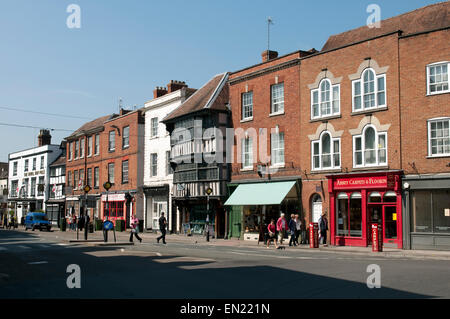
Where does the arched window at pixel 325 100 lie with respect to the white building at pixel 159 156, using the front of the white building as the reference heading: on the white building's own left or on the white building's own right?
on the white building's own left

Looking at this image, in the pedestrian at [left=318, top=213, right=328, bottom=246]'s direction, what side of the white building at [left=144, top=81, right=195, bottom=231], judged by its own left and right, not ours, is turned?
left

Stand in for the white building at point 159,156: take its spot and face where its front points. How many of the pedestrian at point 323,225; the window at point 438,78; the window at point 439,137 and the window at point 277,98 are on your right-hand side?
0

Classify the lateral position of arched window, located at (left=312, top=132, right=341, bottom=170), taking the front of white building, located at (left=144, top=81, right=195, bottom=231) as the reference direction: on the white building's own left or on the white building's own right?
on the white building's own left

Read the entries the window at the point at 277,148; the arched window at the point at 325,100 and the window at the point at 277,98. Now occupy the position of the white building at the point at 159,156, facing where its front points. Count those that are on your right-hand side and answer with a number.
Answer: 0

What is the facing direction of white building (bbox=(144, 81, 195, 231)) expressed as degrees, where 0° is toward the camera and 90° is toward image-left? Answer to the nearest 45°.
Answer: approximately 45°

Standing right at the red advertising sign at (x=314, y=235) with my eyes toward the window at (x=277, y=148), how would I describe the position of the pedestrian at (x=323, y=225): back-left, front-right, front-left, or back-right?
front-right

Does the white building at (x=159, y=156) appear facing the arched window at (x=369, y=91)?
no

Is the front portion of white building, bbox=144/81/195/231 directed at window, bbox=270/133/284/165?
no

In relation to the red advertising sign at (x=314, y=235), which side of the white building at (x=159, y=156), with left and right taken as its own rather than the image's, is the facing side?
left

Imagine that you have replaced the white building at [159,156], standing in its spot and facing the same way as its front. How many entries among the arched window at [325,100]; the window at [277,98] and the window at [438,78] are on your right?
0

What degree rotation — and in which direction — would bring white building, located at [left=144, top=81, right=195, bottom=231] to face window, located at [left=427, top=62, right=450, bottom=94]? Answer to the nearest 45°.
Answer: approximately 90° to its left

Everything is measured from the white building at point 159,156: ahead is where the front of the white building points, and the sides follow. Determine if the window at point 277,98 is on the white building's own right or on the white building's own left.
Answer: on the white building's own left
